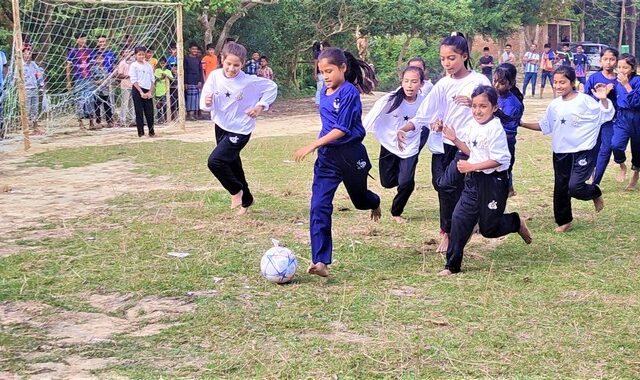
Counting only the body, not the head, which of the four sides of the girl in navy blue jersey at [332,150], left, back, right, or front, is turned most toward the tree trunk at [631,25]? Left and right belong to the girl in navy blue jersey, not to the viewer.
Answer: back

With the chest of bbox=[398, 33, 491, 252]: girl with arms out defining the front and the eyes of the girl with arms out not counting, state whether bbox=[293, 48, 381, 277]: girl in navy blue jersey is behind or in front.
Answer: in front

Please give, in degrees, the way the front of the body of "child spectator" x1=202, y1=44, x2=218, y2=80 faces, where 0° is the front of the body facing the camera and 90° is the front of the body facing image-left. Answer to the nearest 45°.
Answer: approximately 0°

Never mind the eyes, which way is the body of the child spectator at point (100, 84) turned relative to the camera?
toward the camera

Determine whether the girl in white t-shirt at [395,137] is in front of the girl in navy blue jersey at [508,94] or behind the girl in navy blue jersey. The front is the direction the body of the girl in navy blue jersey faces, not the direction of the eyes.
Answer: in front

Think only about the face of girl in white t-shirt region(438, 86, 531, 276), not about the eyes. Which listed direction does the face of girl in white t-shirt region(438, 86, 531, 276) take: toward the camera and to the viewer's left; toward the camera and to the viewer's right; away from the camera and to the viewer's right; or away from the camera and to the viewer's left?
toward the camera and to the viewer's left

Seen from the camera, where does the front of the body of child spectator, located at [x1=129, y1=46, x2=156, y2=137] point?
toward the camera

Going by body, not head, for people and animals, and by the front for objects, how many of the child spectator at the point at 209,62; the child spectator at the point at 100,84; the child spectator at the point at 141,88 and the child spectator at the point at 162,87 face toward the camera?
4

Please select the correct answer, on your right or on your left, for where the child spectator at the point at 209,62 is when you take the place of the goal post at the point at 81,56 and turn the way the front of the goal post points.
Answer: on your left

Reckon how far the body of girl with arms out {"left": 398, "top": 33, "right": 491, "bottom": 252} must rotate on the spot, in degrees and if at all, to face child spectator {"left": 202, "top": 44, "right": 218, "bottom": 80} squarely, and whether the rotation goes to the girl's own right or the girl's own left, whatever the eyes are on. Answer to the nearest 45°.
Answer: approximately 90° to the girl's own right

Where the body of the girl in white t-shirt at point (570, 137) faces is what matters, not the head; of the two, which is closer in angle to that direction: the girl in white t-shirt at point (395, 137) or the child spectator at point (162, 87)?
the girl in white t-shirt

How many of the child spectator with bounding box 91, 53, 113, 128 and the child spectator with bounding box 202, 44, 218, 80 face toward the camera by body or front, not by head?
2

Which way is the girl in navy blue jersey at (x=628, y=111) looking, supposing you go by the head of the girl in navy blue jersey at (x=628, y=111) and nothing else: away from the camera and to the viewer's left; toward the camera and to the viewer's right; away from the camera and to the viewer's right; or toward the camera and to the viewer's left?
toward the camera and to the viewer's left

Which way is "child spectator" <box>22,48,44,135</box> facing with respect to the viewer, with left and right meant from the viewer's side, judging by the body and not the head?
facing the viewer and to the right of the viewer

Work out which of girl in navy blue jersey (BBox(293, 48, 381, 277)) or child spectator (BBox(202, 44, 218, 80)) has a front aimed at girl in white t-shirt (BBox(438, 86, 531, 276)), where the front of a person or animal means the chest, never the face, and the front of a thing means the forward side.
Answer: the child spectator

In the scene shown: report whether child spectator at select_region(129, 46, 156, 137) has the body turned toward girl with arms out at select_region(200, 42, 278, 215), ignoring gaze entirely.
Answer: yes

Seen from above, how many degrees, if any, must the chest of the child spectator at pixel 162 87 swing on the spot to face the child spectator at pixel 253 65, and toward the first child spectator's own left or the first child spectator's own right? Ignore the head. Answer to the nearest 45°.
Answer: approximately 135° to the first child spectator's own left
